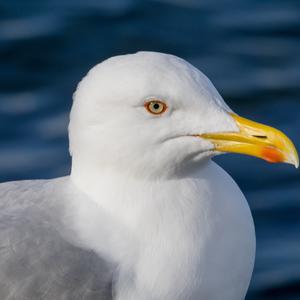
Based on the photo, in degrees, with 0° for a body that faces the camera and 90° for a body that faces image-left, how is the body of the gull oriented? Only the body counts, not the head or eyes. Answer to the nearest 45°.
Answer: approximately 270°
